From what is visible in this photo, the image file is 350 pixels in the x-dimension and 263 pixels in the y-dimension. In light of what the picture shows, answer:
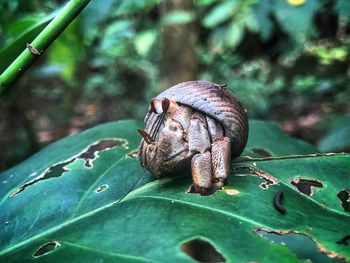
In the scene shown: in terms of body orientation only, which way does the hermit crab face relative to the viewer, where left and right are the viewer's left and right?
facing the viewer and to the left of the viewer
